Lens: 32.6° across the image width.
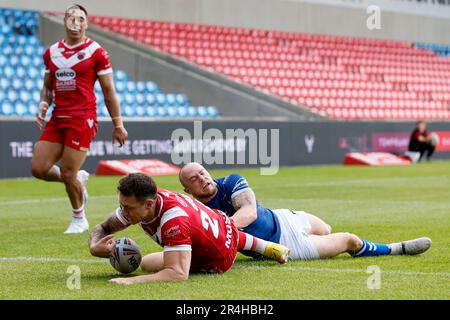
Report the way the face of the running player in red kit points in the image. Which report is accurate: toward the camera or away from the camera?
toward the camera

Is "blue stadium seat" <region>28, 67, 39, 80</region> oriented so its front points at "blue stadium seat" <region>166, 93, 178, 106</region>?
no

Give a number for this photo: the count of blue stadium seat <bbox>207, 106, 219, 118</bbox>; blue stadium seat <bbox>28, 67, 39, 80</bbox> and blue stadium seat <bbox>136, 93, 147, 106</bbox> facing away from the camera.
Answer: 0

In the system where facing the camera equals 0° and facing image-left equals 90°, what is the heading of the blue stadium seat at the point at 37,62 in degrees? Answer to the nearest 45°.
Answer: approximately 315°

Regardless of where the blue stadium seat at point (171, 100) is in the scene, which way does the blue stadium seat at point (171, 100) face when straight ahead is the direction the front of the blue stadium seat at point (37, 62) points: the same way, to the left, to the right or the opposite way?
the same way

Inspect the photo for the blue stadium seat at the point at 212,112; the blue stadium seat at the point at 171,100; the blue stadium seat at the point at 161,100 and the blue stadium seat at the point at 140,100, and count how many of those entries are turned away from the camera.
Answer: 0

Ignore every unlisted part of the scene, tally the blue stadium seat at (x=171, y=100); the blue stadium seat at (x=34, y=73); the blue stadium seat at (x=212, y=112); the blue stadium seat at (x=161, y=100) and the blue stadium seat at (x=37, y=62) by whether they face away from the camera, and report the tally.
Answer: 0

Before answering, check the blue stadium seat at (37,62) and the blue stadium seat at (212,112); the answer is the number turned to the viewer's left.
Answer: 0

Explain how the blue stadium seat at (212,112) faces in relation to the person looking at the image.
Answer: facing the viewer and to the right of the viewer

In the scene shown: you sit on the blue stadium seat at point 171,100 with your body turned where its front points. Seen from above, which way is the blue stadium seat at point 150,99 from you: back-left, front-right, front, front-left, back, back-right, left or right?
right

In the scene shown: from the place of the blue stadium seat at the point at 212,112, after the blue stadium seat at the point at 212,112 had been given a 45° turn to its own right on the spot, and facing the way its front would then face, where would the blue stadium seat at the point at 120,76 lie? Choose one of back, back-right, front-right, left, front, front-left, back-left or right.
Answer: right

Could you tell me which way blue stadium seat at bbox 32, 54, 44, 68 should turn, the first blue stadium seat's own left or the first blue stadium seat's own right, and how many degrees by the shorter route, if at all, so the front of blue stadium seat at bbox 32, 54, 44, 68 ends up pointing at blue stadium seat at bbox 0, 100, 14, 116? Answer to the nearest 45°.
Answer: approximately 45° to the first blue stadium seat's own right

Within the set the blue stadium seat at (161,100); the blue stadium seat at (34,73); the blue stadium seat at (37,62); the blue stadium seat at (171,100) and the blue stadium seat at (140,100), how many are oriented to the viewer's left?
0

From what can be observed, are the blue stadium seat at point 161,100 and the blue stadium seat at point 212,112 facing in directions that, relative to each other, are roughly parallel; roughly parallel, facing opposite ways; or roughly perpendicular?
roughly parallel

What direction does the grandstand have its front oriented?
toward the camera

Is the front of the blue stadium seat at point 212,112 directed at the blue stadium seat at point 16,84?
no

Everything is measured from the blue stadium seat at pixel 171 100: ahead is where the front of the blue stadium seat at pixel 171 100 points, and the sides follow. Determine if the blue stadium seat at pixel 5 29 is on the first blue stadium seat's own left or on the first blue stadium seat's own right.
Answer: on the first blue stadium seat's own right

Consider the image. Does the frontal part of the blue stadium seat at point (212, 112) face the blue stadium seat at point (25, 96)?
no
